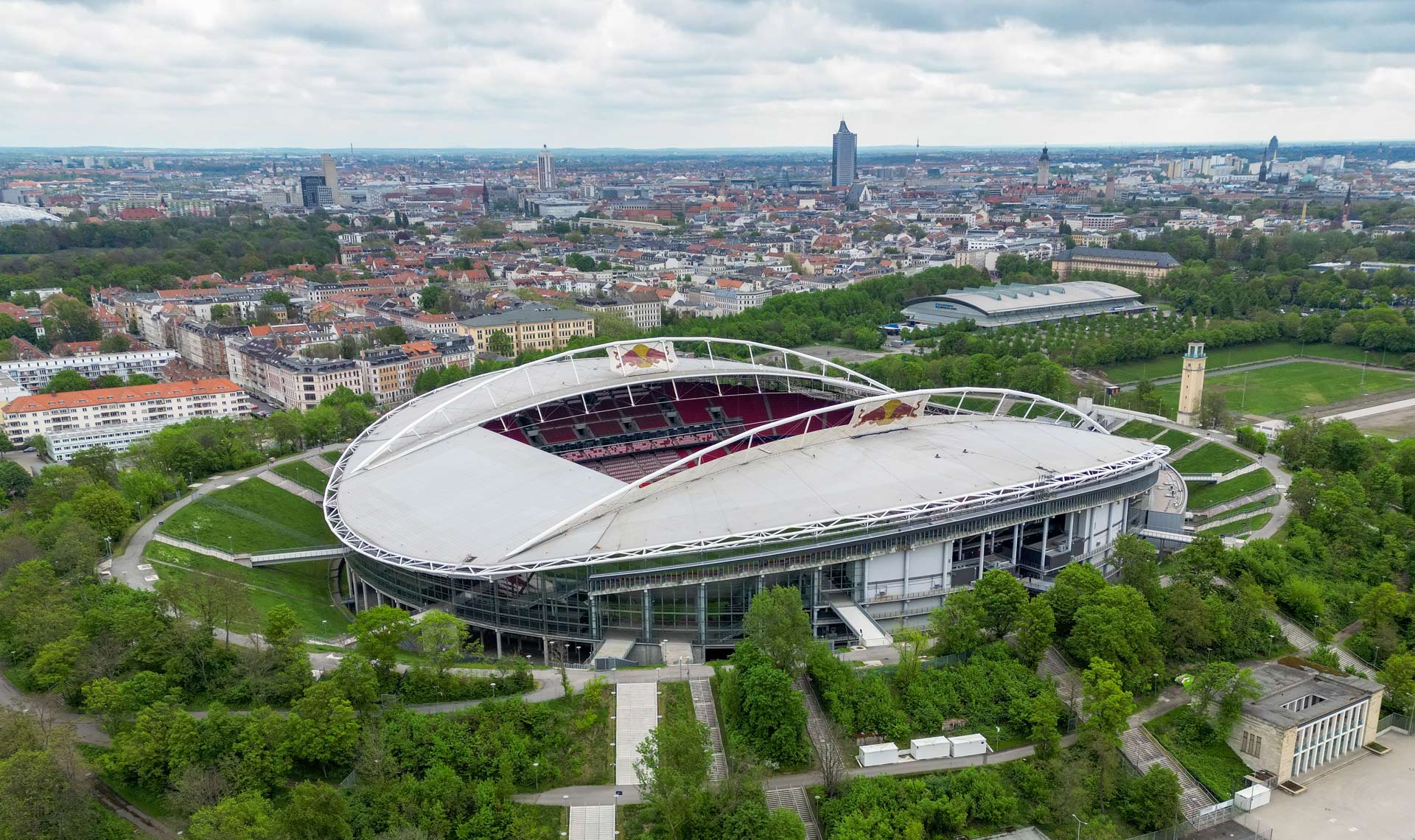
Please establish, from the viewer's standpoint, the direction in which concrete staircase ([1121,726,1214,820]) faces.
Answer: facing the viewer and to the right of the viewer

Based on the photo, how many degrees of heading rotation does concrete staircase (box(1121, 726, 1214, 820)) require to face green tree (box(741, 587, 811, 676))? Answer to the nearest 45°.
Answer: approximately 135° to its right

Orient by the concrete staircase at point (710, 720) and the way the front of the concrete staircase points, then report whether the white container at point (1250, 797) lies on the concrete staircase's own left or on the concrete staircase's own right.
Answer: on the concrete staircase's own left

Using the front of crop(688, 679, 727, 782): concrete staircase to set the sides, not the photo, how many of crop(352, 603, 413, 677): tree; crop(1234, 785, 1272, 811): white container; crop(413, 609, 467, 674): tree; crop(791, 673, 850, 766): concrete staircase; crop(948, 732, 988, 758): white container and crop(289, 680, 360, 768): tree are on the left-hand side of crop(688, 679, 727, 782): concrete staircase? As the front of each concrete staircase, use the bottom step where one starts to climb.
3

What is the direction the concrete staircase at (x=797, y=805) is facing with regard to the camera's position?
facing the viewer

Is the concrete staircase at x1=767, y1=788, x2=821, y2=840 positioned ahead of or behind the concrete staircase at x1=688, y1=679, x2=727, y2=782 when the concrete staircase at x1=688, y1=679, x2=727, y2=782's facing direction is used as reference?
ahead

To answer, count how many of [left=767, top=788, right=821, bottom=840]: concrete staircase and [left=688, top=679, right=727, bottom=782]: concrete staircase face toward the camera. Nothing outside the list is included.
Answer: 2

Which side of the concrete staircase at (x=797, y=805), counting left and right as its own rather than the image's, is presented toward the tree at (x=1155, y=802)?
left

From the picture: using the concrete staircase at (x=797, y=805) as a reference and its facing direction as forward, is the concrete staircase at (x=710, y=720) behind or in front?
behind

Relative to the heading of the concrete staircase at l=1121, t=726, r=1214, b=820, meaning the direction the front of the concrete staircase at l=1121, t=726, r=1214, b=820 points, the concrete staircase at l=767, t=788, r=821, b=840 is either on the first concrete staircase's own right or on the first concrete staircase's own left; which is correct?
on the first concrete staircase's own right

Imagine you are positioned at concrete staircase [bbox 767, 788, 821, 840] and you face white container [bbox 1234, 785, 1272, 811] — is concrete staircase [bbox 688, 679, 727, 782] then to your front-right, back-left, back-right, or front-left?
back-left

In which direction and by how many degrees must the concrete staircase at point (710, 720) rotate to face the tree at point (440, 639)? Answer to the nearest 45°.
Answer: approximately 90° to its right
